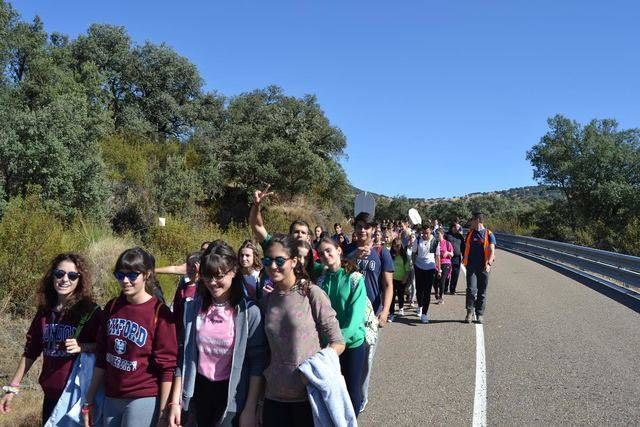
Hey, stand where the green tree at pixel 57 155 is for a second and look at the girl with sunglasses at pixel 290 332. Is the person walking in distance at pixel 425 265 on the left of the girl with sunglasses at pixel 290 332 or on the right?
left

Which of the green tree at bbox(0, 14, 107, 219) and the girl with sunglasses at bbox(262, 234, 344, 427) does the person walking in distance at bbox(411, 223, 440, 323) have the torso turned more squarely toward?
the girl with sunglasses

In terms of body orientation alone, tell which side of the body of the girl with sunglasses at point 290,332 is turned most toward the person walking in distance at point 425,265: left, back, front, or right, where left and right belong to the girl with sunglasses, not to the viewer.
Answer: back

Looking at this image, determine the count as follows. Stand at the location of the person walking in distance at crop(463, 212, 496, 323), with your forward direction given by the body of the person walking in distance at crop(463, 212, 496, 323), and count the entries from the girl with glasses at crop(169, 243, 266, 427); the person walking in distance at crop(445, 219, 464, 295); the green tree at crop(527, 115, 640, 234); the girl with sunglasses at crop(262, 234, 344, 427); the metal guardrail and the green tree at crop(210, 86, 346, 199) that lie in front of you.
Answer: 2

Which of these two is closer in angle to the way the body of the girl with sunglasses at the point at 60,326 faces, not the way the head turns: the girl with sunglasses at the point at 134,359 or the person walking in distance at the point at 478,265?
the girl with sunglasses

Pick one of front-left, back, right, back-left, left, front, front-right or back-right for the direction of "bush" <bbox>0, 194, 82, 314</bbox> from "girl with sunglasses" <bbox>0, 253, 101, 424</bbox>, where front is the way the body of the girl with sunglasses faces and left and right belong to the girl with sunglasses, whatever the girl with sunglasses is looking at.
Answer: back

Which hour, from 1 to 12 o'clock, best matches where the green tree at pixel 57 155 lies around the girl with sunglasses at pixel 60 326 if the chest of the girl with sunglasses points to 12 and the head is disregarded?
The green tree is roughly at 6 o'clock from the girl with sunglasses.

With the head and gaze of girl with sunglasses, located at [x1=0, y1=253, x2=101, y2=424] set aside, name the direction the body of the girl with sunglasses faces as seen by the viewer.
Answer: toward the camera

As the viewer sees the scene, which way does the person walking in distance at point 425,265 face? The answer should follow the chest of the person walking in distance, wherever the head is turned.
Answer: toward the camera

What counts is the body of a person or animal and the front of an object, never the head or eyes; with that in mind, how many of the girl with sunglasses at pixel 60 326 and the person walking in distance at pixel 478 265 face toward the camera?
2

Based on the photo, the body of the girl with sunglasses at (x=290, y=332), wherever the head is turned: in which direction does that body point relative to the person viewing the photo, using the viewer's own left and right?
facing the viewer and to the left of the viewer

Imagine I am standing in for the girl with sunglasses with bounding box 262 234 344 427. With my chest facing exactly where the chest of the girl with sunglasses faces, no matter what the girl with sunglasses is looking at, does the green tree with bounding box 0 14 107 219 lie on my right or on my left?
on my right

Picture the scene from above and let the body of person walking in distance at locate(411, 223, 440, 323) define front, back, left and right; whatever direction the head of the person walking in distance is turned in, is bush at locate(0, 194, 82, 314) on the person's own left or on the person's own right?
on the person's own right

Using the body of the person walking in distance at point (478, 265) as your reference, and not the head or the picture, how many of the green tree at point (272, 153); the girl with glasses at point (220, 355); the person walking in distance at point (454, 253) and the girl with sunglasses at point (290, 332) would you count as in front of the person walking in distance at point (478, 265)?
2
